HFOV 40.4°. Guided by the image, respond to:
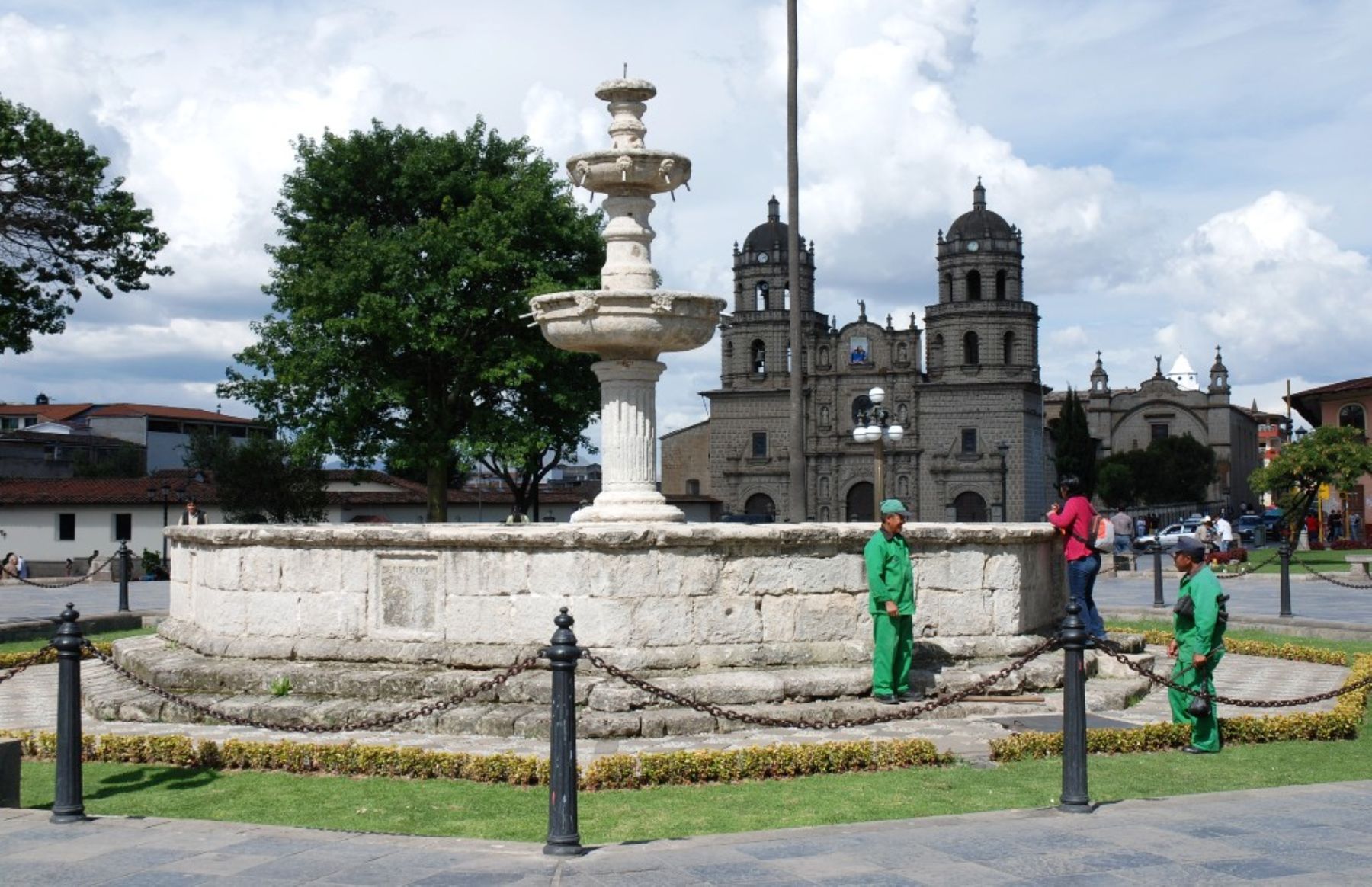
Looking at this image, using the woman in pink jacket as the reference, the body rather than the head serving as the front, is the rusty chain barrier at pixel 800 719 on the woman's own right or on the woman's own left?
on the woman's own left

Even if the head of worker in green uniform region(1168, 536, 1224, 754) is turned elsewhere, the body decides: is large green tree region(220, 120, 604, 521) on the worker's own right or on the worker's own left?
on the worker's own right

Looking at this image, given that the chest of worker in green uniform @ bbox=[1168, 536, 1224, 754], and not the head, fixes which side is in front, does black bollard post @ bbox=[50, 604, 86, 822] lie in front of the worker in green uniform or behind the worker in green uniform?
in front

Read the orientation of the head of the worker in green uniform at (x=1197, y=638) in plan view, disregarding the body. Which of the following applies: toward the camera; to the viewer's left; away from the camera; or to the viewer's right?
to the viewer's left

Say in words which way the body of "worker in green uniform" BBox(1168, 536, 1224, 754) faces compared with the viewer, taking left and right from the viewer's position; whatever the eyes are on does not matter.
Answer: facing to the left of the viewer

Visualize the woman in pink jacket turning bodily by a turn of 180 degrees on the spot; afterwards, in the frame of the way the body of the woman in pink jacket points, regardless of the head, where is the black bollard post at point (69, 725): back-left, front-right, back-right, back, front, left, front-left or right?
back-right
